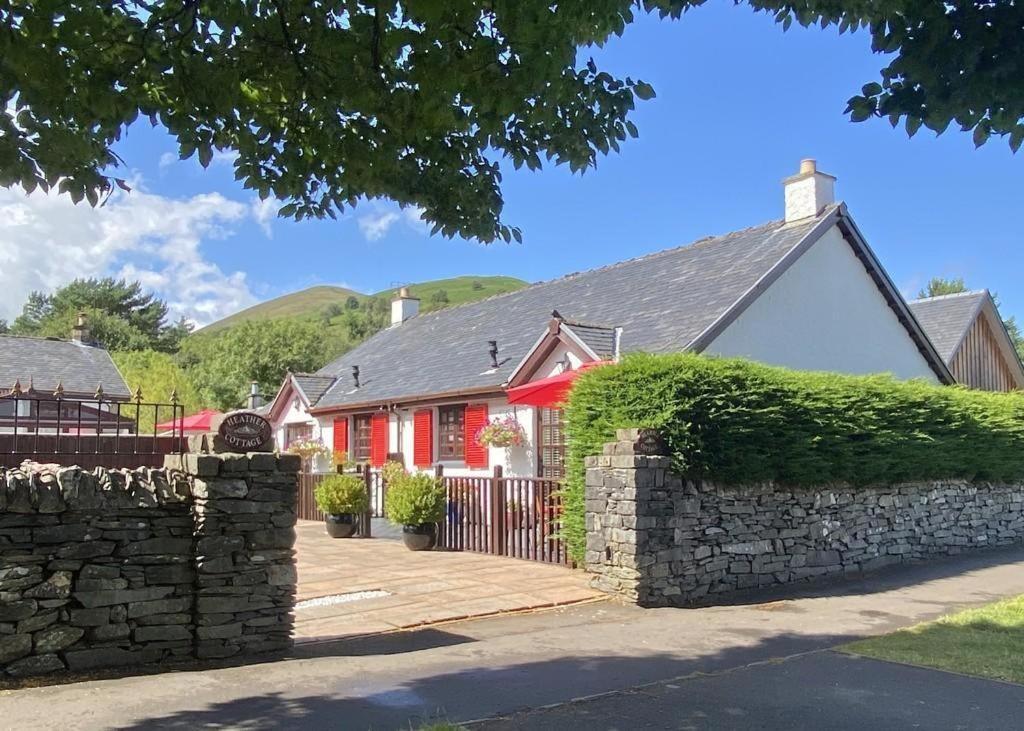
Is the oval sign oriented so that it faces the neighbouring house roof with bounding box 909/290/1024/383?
no

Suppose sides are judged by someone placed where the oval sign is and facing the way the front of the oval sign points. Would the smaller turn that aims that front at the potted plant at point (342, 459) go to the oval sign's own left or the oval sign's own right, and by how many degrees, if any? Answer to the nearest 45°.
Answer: approximately 180°

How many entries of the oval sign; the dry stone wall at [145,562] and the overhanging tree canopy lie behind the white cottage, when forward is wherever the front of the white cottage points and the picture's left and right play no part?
0

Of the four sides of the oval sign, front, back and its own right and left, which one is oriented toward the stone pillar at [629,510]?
left

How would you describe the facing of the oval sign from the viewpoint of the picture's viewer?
facing the viewer

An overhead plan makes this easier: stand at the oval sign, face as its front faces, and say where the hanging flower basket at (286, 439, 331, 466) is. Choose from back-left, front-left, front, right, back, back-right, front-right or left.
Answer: back

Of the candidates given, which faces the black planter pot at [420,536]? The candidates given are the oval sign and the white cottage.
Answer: the white cottage

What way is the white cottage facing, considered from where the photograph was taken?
facing the viewer and to the left of the viewer

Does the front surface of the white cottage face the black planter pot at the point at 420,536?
yes

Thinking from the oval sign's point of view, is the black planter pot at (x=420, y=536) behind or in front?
behind

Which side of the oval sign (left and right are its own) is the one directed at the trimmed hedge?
left

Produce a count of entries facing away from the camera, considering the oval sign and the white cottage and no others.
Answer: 0

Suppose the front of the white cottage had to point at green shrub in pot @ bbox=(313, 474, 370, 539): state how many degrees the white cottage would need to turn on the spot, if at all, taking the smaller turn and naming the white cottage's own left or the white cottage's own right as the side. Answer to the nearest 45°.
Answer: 0° — it already faces it

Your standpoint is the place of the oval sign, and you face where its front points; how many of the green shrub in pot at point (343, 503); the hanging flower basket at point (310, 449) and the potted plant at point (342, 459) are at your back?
3

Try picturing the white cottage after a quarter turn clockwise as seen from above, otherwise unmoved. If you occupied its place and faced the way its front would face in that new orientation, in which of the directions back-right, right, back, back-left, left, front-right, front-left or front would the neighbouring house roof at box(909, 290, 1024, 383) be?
right

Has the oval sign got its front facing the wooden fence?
no

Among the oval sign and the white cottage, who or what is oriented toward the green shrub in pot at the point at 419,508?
the white cottage
